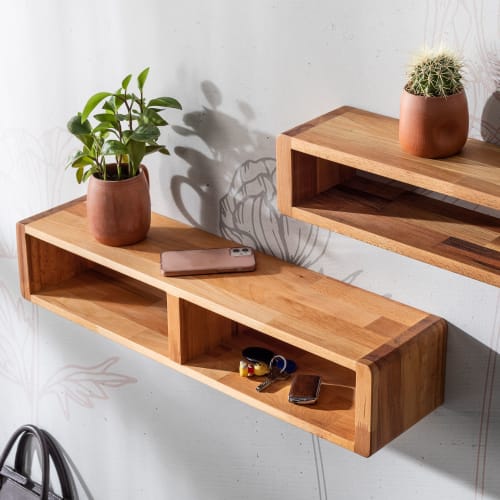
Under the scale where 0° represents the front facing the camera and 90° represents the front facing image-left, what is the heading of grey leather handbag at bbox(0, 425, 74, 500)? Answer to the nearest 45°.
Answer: approximately 45°

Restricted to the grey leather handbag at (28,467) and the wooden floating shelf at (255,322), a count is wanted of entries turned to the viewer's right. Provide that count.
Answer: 0

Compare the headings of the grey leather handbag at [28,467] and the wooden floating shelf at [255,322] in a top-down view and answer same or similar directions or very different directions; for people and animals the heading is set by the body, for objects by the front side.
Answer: same or similar directions

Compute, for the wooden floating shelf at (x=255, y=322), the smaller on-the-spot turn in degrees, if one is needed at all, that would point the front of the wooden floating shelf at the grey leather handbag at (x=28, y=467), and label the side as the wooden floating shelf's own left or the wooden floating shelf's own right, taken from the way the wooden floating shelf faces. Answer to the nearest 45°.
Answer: approximately 90° to the wooden floating shelf's own right

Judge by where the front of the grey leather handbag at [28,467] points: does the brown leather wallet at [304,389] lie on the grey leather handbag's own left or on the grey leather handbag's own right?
on the grey leather handbag's own left

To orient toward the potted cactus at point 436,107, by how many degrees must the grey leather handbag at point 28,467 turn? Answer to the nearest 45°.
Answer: approximately 90° to its left
